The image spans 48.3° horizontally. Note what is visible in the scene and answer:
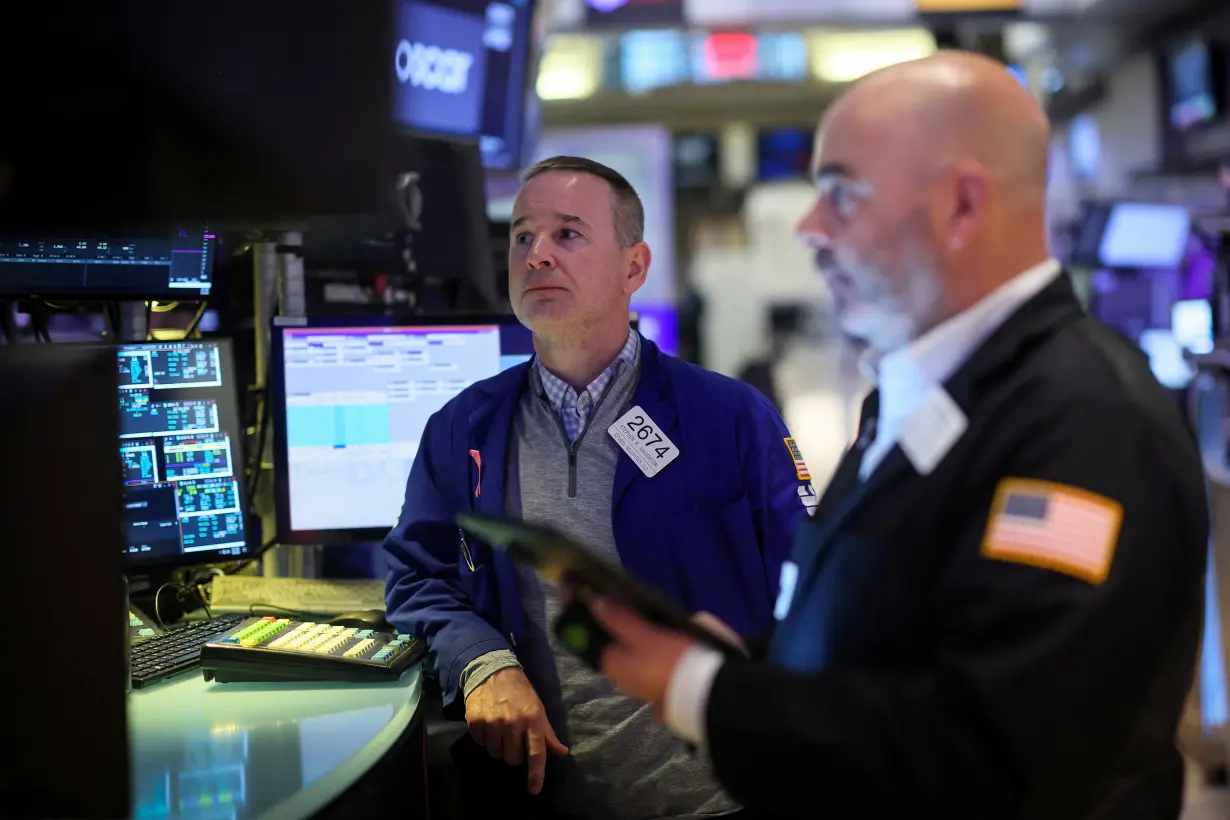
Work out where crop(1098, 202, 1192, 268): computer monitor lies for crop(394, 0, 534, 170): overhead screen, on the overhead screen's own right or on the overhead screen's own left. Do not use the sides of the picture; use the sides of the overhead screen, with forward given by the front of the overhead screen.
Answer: on the overhead screen's own left

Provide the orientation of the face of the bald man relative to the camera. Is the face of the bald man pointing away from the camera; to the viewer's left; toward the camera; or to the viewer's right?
to the viewer's left

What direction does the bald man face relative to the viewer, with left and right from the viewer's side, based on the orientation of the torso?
facing to the left of the viewer

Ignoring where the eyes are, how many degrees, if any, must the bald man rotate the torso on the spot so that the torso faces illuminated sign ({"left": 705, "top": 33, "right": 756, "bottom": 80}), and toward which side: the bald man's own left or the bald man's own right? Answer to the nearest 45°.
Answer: approximately 90° to the bald man's own right

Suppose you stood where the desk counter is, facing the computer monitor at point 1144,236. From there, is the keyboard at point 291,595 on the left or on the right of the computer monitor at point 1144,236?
left

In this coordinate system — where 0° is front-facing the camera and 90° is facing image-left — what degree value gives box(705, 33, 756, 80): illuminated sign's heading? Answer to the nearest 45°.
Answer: approximately 0°

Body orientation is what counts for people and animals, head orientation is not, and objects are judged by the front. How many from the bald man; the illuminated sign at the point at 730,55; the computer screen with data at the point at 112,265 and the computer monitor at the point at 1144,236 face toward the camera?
3

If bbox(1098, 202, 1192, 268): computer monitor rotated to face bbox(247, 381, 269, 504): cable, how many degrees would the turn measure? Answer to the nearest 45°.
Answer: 0° — it already faces it
